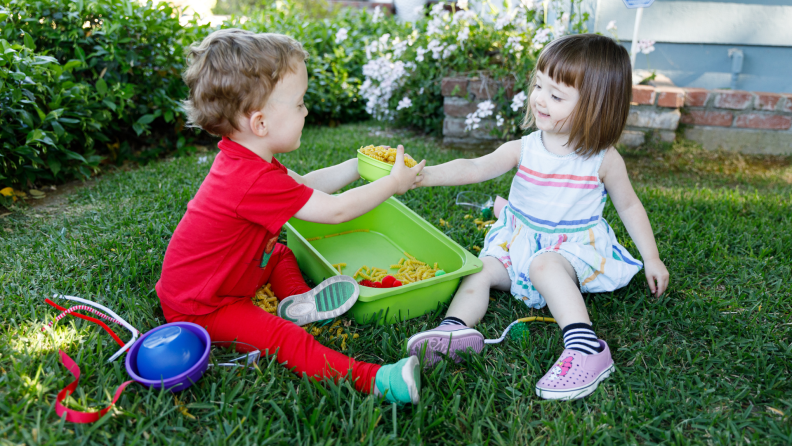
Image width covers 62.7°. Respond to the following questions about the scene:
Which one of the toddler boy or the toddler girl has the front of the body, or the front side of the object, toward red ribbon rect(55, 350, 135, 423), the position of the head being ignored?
the toddler girl

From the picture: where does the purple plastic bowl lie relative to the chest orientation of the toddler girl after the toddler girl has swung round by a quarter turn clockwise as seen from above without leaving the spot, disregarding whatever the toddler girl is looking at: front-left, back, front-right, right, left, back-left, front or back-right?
left

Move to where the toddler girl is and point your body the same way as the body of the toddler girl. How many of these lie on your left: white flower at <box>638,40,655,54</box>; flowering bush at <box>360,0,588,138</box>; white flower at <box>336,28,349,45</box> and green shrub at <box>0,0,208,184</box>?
0

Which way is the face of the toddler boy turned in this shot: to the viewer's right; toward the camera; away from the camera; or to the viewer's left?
to the viewer's right

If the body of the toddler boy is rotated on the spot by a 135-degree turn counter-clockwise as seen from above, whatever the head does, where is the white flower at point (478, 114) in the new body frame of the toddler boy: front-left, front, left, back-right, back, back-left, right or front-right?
right

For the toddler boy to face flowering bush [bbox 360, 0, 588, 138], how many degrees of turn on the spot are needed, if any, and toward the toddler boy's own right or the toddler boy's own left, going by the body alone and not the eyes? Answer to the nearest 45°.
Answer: approximately 45° to the toddler boy's own left

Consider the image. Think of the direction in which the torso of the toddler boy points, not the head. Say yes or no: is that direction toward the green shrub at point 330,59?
no

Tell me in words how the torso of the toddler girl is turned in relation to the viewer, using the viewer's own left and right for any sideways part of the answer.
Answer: facing the viewer and to the left of the viewer

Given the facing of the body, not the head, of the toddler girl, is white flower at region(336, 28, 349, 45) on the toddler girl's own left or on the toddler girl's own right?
on the toddler girl's own right

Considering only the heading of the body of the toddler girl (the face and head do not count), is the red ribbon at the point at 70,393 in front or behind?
in front

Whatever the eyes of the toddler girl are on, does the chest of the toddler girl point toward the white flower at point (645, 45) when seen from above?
no

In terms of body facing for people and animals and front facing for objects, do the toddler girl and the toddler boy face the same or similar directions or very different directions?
very different directions

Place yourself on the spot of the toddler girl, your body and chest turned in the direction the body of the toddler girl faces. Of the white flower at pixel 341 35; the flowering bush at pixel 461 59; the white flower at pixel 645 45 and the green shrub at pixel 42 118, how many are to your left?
0

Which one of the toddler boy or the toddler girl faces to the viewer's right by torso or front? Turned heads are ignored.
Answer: the toddler boy

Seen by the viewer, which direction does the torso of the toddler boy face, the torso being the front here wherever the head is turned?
to the viewer's right

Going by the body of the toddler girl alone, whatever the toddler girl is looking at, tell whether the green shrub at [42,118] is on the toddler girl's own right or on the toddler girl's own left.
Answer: on the toddler girl's own right

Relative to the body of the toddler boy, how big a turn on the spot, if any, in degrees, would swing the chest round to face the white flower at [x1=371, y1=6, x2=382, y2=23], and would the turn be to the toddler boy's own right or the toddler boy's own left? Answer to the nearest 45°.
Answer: approximately 90° to the toddler boy's own left

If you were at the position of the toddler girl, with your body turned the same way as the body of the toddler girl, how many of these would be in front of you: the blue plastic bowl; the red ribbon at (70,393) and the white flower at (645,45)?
2

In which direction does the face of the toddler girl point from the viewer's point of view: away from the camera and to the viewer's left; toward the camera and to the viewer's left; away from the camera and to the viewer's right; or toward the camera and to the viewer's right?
toward the camera and to the viewer's left

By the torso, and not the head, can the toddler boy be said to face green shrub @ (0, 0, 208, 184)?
no
